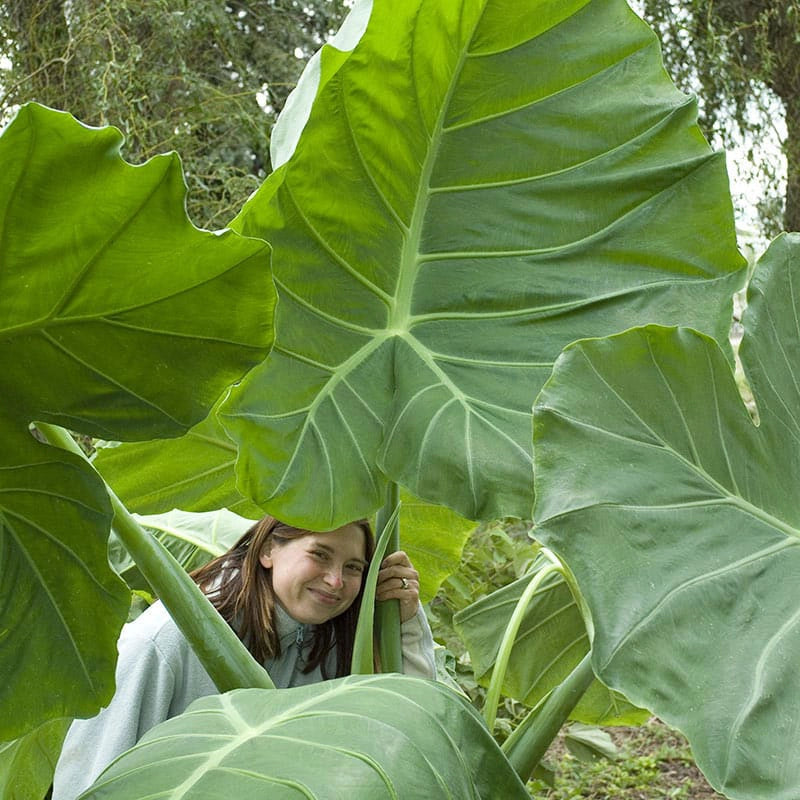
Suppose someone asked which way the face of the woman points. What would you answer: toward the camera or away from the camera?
toward the camera

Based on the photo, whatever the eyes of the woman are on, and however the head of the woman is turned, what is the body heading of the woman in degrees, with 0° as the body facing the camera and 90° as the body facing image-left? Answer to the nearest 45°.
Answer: approximately 315°

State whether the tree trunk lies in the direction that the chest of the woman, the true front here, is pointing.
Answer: no
